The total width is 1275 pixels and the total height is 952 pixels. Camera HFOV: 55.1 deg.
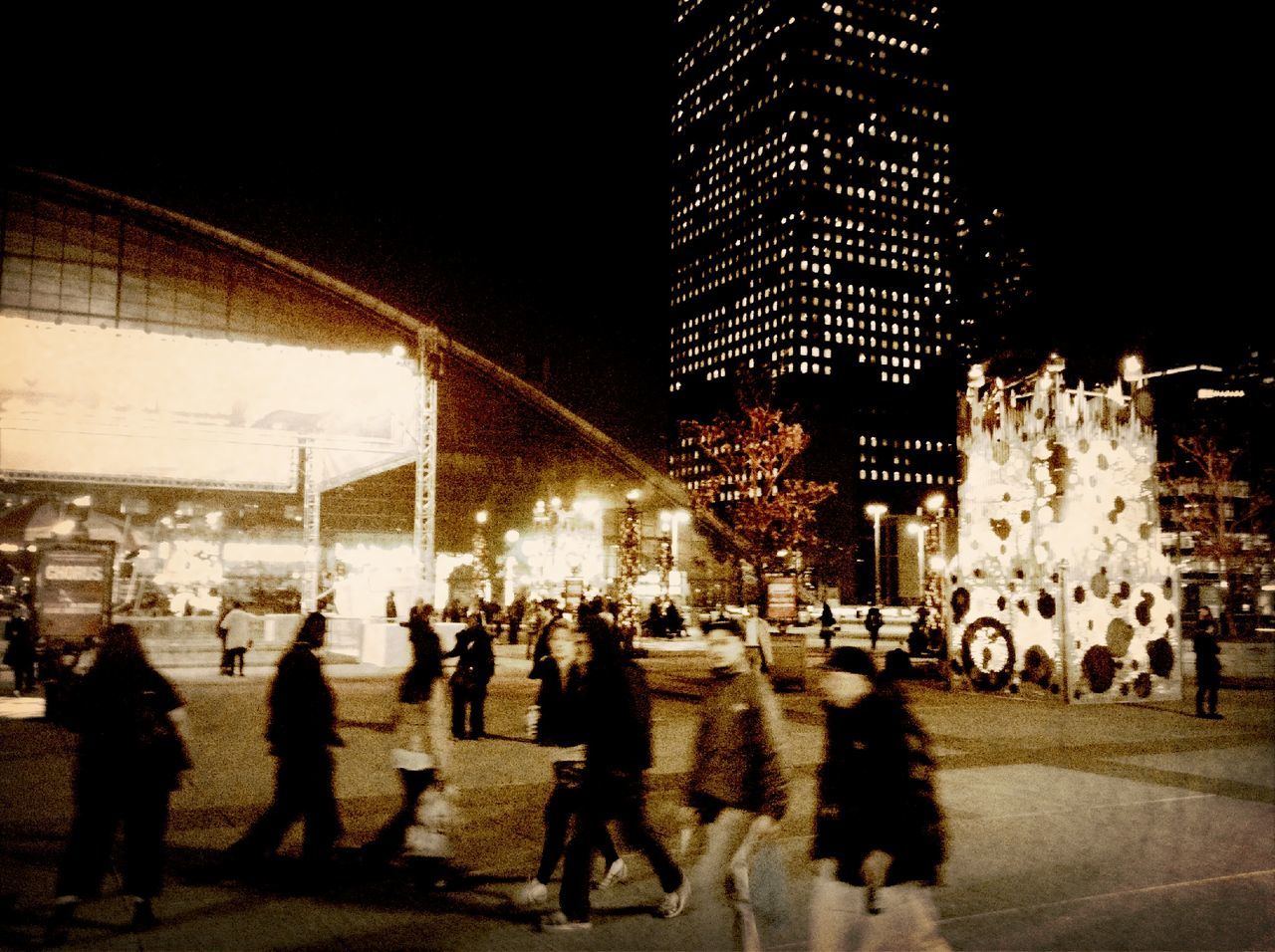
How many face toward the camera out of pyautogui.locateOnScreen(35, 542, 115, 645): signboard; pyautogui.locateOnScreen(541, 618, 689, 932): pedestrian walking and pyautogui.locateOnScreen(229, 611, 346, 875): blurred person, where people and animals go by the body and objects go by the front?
1

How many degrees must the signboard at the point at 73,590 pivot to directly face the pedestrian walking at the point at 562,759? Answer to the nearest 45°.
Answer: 0° — it already faces them

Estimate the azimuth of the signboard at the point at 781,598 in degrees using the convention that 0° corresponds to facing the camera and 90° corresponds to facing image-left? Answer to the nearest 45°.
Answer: approximately 0°

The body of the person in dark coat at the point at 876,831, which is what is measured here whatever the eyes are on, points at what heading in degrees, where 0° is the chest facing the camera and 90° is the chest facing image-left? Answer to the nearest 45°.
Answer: approximately 45°

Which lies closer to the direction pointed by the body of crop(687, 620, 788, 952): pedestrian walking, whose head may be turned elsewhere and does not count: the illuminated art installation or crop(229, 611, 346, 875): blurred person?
the blurred person

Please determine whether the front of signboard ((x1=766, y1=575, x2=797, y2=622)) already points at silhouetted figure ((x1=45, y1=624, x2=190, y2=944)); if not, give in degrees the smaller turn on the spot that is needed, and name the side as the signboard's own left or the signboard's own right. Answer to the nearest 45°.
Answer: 0° — it already faces them

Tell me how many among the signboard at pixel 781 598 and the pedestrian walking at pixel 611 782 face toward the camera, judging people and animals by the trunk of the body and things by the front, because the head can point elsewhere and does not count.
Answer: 1

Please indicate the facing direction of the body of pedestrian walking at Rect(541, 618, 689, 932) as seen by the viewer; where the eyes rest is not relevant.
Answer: to the viewer's left

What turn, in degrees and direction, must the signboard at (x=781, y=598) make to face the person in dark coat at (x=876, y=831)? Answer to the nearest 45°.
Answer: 0° — it already faces them
